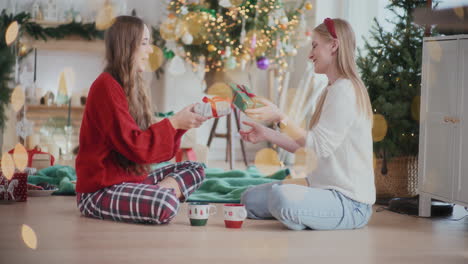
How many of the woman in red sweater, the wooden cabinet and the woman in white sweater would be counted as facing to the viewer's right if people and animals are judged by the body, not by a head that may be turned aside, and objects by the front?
1

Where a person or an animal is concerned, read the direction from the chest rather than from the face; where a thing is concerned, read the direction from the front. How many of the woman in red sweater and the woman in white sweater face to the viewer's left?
1

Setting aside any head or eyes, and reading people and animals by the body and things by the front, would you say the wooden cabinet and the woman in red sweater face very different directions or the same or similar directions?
very different directions

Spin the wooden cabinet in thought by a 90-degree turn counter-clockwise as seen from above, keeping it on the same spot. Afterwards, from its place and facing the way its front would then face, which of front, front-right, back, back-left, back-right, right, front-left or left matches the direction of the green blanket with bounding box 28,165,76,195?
back-right

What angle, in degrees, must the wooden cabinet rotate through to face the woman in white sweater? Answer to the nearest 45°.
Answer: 0° — it already faces them

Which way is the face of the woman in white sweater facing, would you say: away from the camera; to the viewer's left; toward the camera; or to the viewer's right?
to the viewer's left

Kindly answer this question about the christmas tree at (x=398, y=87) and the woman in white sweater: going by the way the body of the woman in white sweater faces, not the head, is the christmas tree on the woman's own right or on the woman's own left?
on the woman's own right

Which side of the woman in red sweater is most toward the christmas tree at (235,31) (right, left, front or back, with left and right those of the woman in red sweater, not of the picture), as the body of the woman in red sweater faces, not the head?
left

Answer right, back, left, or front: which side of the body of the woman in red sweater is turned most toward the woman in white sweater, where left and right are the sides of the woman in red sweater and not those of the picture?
front

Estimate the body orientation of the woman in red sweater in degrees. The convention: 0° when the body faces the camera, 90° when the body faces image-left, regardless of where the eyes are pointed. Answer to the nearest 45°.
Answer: approximately 270°

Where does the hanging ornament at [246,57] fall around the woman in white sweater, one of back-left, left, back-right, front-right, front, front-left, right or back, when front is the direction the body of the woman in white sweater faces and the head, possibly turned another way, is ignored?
right

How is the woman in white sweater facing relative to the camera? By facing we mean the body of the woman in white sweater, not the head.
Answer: to the viewer's left

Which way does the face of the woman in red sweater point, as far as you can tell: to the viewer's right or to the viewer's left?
to the viewer's right

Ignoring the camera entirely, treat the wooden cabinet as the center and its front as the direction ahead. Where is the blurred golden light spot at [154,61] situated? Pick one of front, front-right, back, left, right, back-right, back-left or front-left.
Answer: right
